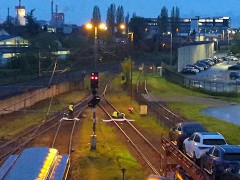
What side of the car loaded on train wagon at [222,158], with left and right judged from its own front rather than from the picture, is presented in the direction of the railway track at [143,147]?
front

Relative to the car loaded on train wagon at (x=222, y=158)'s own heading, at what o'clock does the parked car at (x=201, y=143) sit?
the parked car at (x=201, y=143) is roughly at 1 o'clock from the car loaded on train wagon at (x=222, y=158).

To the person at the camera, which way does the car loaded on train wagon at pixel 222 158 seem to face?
facing away from the viewer and to the left of the viewer

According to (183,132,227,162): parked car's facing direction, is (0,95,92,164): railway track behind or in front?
in front

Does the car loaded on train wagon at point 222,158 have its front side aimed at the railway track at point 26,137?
no

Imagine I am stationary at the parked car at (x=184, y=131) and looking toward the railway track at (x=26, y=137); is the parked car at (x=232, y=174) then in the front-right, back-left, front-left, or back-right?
back-left

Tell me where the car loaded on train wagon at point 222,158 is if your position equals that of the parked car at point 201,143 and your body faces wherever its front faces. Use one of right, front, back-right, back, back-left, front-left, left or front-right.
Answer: back-left

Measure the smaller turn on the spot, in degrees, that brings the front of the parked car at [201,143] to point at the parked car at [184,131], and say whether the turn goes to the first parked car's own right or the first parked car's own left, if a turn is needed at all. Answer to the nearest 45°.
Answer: approximately 45° to the first parked car's own right

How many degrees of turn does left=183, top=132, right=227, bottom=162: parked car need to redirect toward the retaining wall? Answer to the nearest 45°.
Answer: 0° — it already faces it

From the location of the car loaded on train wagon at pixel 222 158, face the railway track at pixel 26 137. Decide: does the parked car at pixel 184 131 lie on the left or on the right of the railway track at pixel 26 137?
right

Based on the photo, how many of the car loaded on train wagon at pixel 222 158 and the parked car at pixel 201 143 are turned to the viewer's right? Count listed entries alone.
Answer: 0

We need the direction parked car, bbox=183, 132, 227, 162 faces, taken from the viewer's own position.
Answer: facing away from the viewer and to the left of the viewer
